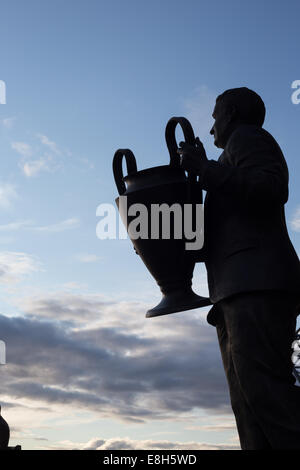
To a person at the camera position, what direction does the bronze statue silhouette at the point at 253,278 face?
facing to the left of the viewer
